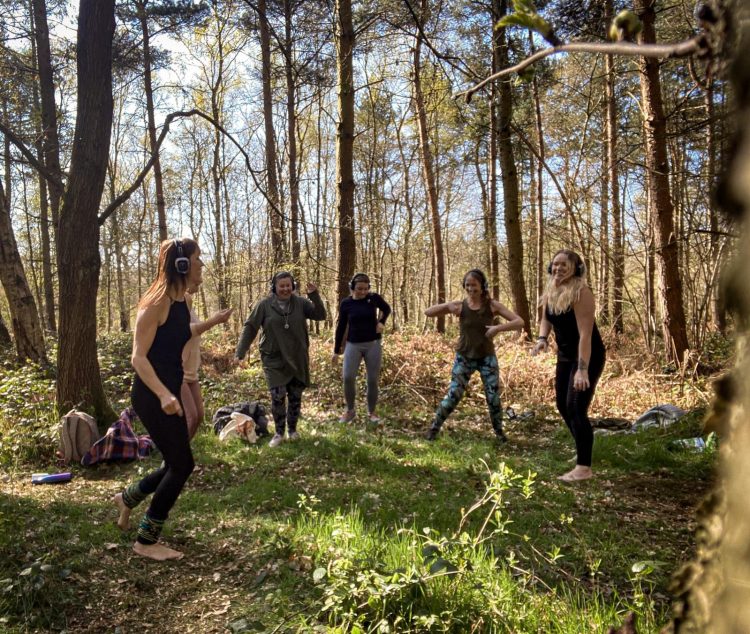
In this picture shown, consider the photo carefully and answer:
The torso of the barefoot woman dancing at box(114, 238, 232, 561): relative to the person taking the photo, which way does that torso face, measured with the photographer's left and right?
facing to the right of the viewer

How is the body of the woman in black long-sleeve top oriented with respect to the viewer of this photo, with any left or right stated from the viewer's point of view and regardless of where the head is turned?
facing the viewer

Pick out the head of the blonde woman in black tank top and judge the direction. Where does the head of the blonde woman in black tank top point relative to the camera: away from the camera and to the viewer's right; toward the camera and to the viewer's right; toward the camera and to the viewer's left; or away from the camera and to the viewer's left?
toward the camera and to the viewer's left

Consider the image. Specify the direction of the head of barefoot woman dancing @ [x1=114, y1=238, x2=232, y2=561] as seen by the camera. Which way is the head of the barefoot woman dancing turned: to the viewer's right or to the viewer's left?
to the viewer's right

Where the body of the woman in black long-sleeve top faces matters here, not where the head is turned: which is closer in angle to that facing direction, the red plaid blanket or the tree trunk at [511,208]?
the red plaid blanket

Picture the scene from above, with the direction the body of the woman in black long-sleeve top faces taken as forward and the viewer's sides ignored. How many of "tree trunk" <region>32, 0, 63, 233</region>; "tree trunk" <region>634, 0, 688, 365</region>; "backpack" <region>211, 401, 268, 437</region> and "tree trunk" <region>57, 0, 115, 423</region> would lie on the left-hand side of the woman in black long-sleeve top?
1

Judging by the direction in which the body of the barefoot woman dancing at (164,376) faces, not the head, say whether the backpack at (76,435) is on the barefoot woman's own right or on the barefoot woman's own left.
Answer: on the barefoot woman's own left

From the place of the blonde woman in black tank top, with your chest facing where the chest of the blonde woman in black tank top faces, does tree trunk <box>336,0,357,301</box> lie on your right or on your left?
on your right

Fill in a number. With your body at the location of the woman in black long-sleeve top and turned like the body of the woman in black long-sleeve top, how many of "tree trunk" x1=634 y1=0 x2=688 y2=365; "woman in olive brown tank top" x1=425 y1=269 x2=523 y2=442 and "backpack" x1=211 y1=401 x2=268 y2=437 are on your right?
1

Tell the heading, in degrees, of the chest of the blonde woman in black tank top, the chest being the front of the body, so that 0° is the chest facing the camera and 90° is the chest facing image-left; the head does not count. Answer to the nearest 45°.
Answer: approximately 45°

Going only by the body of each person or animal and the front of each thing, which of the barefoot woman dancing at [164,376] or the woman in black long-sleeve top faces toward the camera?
the woman in black long-sleeve top

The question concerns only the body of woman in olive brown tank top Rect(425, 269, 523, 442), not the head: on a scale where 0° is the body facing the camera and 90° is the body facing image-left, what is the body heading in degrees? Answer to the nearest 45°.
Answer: approximately 0°
